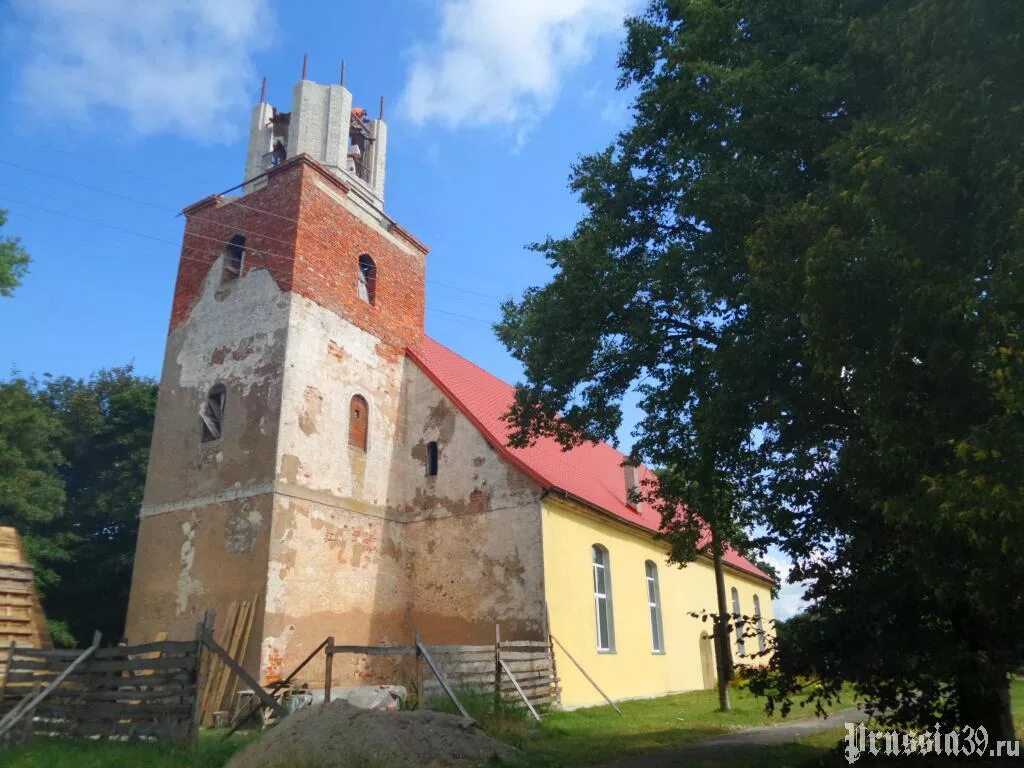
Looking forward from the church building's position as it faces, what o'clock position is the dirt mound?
The dirt mound is roughly at 10 o'clock from the church building.

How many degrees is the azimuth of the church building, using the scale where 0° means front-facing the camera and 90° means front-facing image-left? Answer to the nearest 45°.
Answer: approximately 45°

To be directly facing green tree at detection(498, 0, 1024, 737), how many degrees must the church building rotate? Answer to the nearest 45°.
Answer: approximately 90° to its left

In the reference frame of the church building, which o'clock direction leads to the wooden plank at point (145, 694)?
The wooden plank is roughly at 11 o'clock from the church building.

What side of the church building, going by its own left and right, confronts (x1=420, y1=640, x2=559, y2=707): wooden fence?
left

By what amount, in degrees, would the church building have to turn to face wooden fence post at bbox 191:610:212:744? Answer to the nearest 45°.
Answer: approximately 45° to its left

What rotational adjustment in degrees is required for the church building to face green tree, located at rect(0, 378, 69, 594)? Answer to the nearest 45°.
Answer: approximately 90° to its right

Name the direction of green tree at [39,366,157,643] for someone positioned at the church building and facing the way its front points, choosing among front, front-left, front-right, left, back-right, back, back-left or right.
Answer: right

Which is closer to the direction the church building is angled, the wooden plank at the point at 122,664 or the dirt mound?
the wooden plank

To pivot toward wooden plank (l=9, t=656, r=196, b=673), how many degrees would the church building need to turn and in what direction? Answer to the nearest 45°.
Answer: approximately 45° to its left

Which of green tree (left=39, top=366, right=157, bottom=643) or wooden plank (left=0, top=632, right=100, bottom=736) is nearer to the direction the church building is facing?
the wooden plank
